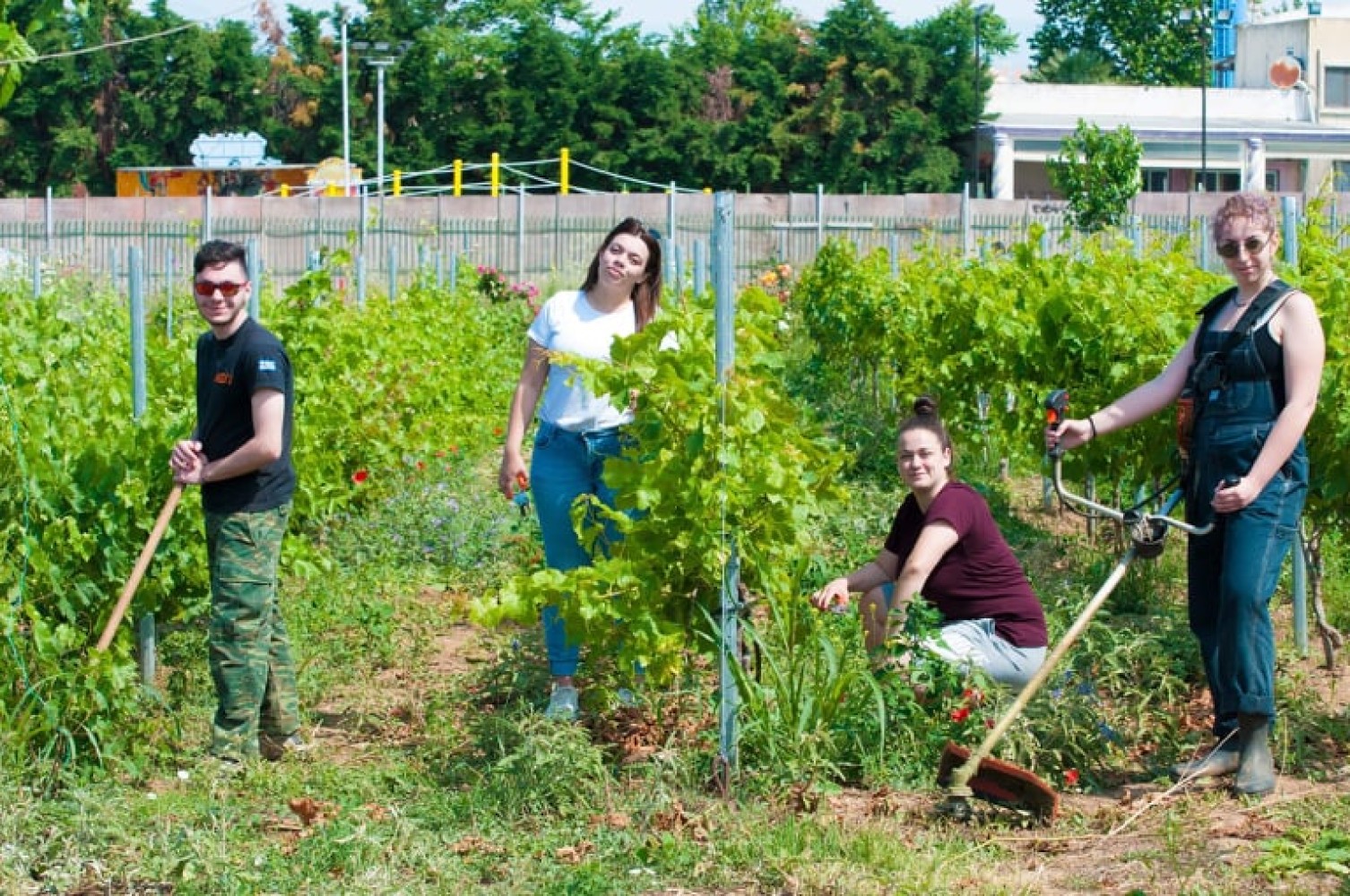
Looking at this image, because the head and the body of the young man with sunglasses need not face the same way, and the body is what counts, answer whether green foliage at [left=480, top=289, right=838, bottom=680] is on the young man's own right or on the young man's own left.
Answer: on the young man's own left

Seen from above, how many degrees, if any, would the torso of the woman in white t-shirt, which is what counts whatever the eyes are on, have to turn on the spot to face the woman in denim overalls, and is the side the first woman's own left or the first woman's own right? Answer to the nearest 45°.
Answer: approximately 45° to the first woman's own left

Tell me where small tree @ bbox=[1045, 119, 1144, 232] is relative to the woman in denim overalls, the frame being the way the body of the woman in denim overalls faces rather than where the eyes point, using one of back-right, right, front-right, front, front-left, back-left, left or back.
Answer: back-right

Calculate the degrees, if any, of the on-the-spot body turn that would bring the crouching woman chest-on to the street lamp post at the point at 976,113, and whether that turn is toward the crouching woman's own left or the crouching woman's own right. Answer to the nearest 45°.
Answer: approximately 135° to the crouching woman's own right

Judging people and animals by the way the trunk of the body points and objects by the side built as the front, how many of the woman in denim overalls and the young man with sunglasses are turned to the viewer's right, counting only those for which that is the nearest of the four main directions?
0

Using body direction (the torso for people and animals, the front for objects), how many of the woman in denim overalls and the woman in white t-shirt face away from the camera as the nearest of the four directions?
0

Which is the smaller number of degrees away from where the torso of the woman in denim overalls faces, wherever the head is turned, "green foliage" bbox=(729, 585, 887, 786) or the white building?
the green foliage

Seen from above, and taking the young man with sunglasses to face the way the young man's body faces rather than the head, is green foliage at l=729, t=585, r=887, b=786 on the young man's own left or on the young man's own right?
on the young man's own left
